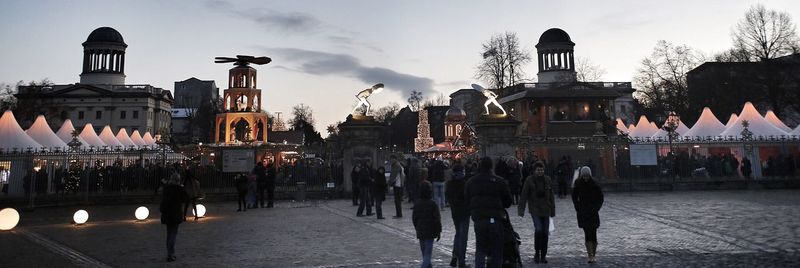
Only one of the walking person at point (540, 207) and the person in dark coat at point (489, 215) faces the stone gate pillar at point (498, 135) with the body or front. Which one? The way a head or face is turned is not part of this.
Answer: the person in dark coat

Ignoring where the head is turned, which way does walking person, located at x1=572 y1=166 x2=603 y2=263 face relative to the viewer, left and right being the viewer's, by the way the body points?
facing the viewer

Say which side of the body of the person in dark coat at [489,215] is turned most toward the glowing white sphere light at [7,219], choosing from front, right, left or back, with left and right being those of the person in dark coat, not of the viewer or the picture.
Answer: left

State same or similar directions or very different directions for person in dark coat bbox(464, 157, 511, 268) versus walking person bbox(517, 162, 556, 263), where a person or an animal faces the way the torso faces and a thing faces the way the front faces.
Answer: very different directions

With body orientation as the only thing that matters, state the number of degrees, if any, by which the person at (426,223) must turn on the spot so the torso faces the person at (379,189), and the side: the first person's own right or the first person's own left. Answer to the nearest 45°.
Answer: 0° — they already face them

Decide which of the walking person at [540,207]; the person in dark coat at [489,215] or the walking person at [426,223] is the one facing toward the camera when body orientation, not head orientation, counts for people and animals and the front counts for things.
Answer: the walking person at [540,207]

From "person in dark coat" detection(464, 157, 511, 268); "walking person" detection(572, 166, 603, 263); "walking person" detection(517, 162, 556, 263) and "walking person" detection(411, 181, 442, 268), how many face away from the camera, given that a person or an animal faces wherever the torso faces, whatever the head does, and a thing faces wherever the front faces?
2

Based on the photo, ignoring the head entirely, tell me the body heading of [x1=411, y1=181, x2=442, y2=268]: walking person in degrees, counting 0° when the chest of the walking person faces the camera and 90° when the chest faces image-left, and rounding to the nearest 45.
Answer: approximately 180°

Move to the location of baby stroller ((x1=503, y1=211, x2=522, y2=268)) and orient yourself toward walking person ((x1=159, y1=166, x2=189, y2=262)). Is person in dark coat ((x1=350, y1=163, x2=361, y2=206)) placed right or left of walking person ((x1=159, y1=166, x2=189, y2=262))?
right

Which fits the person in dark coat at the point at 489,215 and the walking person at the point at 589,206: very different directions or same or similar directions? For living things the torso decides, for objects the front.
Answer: very different directions

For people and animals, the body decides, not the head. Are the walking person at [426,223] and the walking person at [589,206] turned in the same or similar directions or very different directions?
very different directions

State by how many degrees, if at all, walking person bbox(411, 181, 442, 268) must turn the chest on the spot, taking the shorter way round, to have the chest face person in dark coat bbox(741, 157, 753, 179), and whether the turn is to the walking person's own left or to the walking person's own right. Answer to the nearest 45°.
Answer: approximately 45° to the walking person's own right

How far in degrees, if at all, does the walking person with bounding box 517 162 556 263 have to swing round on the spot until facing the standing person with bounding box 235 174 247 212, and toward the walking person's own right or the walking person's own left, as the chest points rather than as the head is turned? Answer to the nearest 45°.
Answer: approximately 135° to the walking person's own right

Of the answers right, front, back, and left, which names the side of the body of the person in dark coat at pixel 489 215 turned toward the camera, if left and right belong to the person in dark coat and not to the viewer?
back

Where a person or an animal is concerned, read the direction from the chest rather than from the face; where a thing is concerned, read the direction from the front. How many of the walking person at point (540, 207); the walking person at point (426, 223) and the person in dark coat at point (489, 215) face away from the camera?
2

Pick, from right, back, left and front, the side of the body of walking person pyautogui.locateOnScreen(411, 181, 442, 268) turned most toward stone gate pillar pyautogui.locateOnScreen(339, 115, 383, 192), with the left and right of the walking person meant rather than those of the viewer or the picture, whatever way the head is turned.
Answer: front

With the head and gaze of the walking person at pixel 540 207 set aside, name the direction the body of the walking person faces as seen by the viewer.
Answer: toward the camera

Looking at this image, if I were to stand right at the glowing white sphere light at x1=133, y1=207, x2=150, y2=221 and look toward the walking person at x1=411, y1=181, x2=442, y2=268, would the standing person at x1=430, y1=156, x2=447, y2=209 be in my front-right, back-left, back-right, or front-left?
front-left
